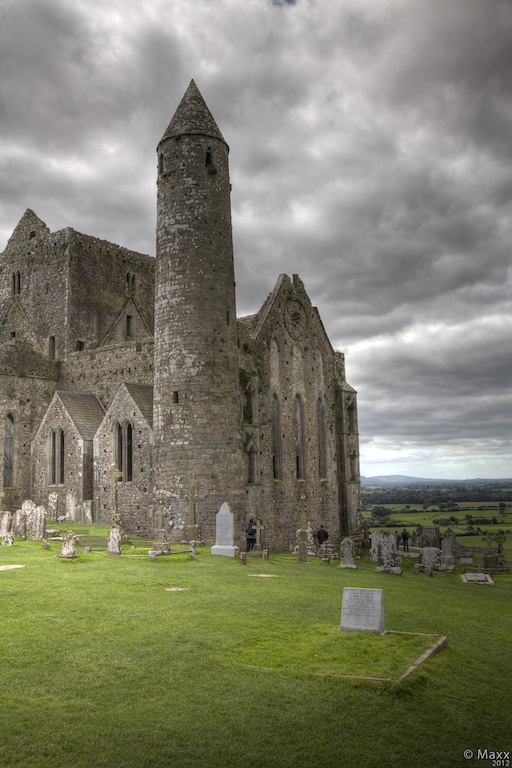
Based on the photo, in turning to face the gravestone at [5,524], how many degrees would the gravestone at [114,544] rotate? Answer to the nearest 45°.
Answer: approximately 135° to its right

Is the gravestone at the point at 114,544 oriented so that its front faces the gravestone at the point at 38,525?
no

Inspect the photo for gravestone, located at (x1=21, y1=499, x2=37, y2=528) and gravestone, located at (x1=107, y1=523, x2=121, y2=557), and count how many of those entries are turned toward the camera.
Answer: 2

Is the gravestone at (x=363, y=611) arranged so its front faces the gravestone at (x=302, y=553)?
no

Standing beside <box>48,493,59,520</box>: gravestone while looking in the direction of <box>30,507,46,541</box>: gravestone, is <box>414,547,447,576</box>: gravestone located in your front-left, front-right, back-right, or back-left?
front-left

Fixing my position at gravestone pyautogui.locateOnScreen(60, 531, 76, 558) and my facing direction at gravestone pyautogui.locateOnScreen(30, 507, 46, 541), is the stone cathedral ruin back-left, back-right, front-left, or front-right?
front-right

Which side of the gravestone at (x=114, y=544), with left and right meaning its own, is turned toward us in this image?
front

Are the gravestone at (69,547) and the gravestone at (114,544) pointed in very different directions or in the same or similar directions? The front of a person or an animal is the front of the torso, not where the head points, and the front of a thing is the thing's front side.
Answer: same or similar directions

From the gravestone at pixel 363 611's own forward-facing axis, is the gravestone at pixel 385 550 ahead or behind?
behind

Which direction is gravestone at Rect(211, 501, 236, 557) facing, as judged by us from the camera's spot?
facing the viewer

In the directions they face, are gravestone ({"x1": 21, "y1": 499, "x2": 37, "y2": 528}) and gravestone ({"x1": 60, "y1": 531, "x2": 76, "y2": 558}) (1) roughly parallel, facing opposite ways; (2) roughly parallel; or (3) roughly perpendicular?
roughly parallel

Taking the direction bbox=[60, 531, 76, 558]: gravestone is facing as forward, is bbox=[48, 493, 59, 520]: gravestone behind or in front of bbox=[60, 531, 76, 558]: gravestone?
behind

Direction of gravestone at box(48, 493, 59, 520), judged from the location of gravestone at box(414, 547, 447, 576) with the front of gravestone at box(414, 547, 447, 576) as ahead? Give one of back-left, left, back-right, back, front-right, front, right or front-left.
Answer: right
